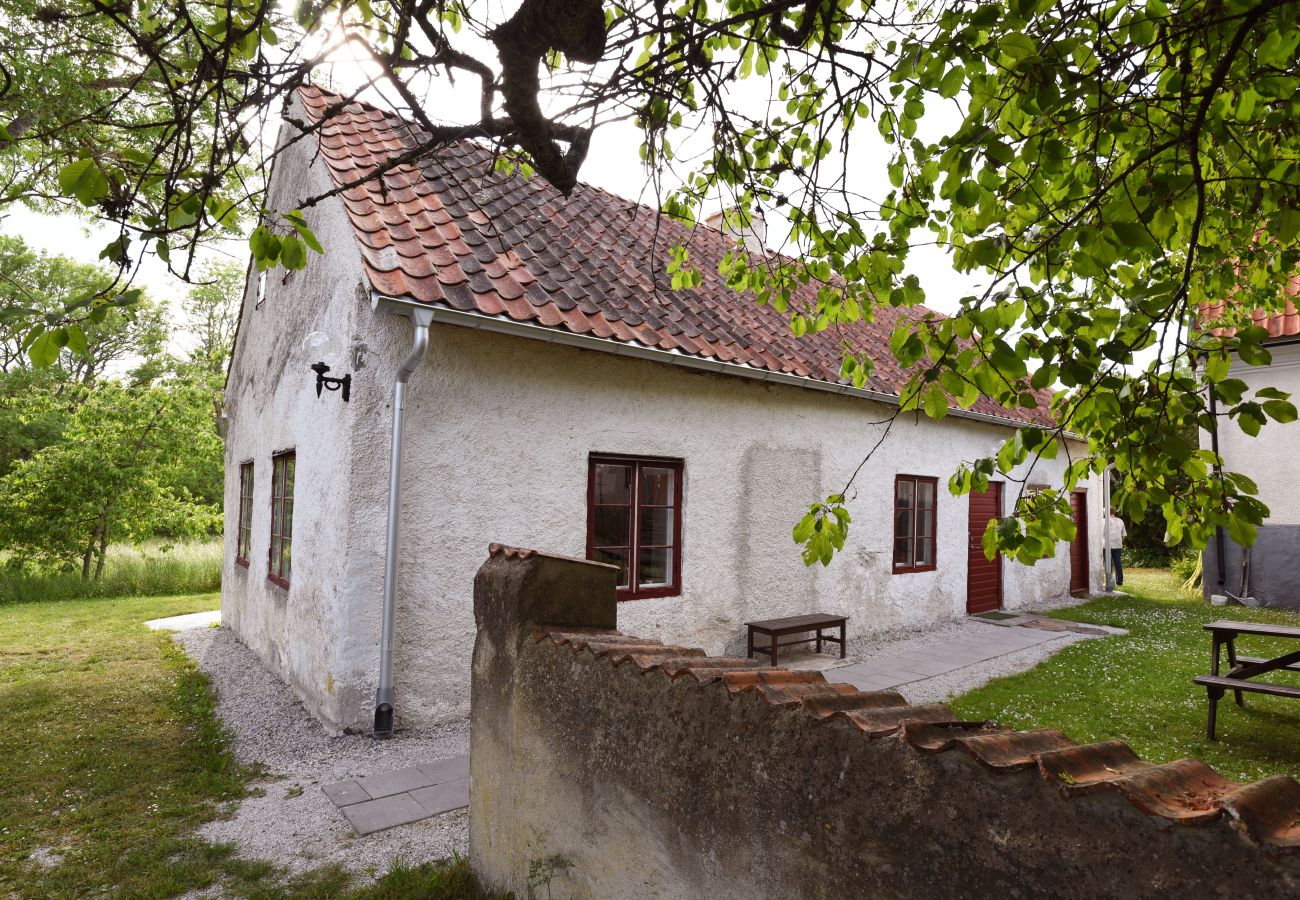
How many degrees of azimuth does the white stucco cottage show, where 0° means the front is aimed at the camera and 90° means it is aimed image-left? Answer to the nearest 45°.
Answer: approximately 315°

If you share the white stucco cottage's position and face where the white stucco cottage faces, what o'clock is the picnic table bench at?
The picnic table bench is roughly at 11 o'clock from the white stucco cottage.

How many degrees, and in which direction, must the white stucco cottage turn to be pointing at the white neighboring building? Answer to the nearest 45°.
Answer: approximately 90° to its left

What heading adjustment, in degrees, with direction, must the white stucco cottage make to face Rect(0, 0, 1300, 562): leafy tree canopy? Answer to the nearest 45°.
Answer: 0° — it already faces it
